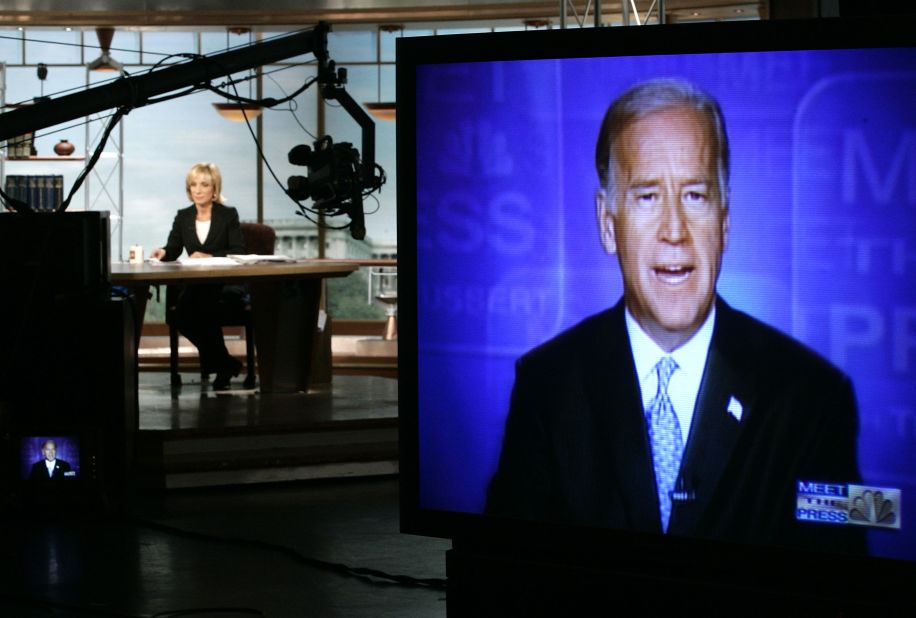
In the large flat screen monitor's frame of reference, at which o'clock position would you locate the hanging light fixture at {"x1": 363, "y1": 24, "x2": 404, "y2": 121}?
The hanging light fixture is roughly at 4 o'clock from the large flat screen monitor.

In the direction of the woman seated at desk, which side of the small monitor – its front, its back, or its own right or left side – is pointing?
back

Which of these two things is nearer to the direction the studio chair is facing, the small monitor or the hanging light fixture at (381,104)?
the small monitor

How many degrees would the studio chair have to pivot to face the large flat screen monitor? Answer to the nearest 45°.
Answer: approximately 45° to its left

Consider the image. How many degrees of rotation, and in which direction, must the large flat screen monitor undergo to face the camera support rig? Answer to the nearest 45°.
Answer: approximately 90° to its right
